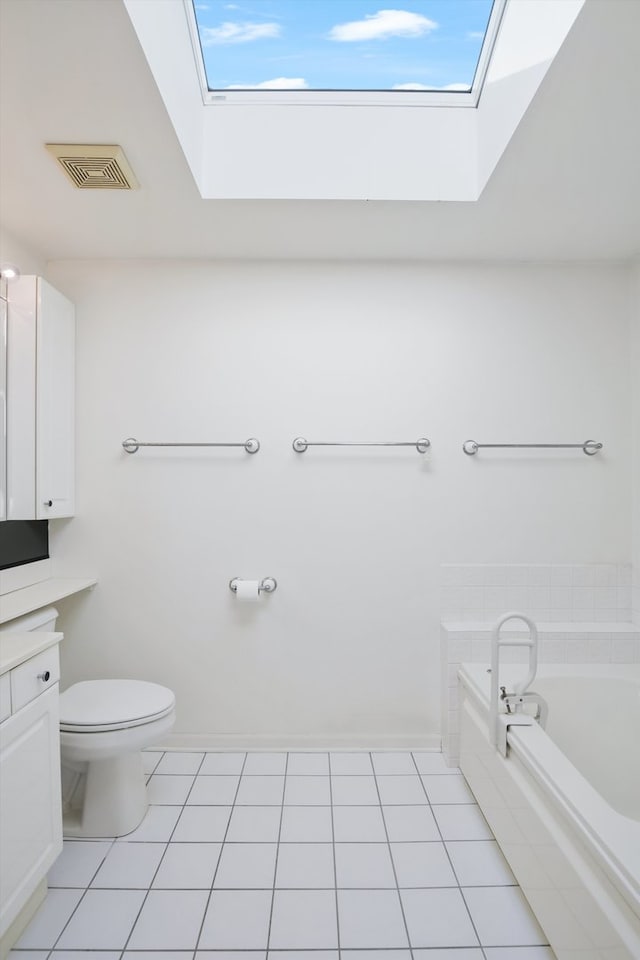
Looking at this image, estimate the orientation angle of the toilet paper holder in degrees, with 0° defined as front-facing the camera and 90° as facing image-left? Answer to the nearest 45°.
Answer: approximately 0°

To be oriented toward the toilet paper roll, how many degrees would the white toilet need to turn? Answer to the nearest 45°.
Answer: approximately 45° to its left

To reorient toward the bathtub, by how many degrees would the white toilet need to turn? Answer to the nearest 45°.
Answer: approximately 45° to its right

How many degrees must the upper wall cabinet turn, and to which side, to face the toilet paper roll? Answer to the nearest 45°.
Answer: approximately 45° to its left

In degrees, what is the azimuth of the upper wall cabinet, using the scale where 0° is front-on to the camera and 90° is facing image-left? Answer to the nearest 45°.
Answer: approximately 315°

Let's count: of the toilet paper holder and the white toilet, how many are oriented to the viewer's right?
1

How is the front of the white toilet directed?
to the viewer's right

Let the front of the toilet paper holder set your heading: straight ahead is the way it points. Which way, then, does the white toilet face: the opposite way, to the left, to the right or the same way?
to the left
